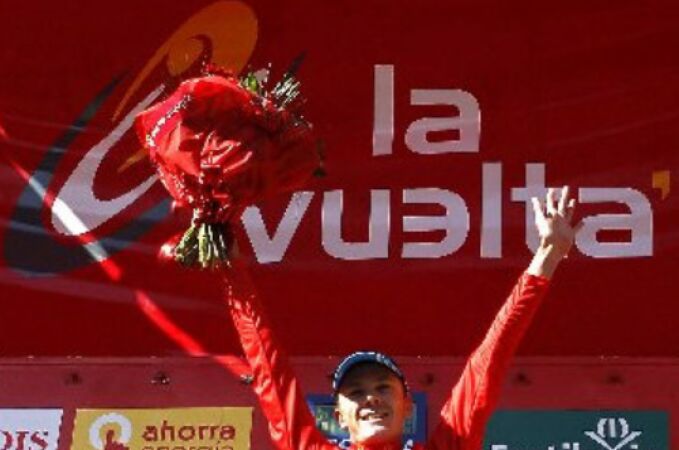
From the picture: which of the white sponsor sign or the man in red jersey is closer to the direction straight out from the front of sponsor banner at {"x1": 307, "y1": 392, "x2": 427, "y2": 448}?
the man in red jersey

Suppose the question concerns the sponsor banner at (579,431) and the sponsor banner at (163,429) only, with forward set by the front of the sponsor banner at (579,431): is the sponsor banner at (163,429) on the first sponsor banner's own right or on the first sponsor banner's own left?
on the first sponsor banner's own right

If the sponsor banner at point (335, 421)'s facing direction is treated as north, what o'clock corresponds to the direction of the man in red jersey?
The man in red jersey is roughly at 12 o'clock from the sponsor banner.

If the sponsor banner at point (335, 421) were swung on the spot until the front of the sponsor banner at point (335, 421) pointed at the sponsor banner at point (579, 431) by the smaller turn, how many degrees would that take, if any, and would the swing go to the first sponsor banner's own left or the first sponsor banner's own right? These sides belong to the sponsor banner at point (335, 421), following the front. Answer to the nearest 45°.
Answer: approximately 90° to the first sponsor banner's own left

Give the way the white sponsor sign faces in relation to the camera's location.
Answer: facing the viewer

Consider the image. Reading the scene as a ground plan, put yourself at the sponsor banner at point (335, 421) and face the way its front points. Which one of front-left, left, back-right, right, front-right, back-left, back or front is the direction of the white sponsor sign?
right

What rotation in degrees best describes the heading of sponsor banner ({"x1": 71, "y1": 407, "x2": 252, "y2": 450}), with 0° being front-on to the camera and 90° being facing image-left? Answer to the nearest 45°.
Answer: approximately 0°

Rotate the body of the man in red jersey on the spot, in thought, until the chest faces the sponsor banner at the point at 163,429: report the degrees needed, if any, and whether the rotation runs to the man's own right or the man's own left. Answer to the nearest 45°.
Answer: approximately 135° to the man's own right

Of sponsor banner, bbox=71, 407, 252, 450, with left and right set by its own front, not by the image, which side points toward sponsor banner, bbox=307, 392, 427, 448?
left

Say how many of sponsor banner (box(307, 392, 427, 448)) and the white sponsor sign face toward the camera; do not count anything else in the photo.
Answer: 2
